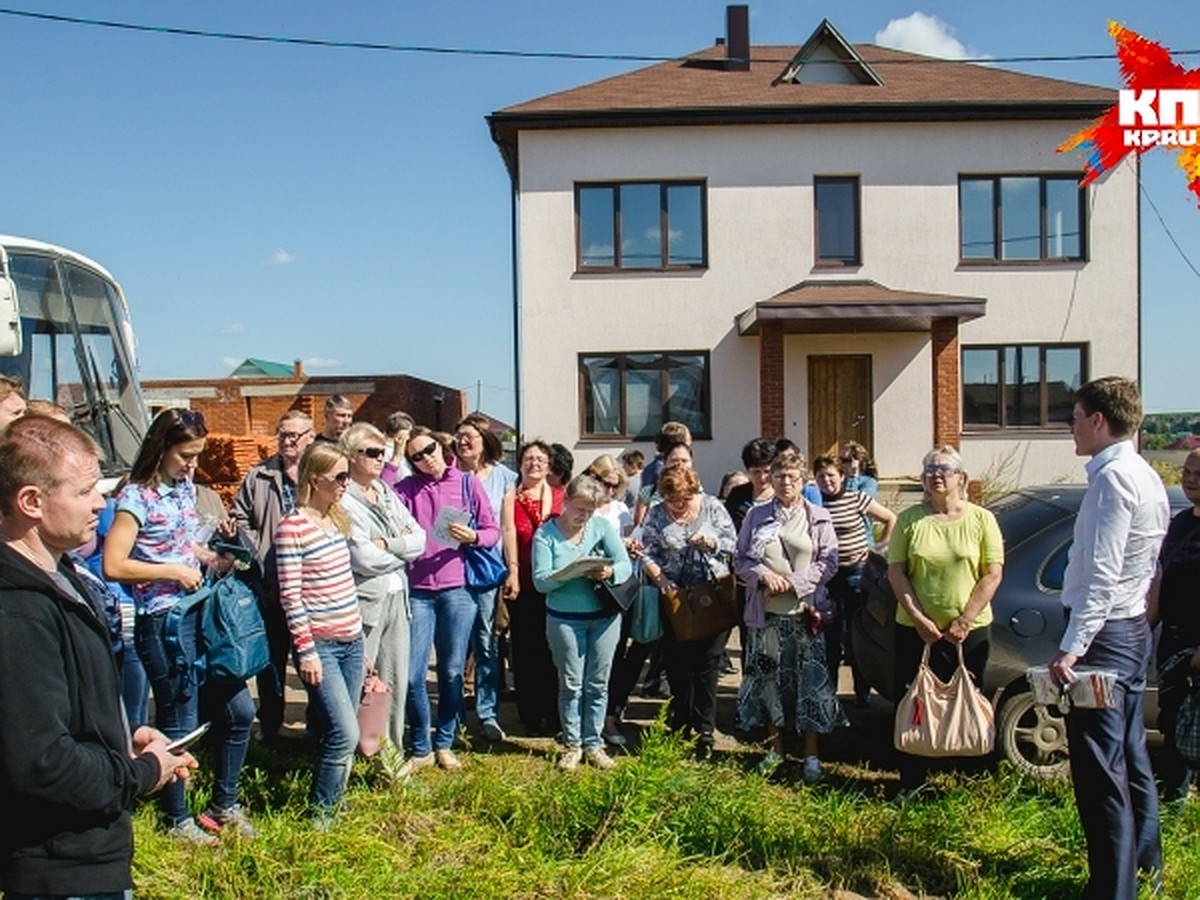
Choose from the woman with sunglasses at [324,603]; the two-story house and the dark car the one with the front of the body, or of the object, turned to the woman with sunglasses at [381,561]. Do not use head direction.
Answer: the two-story house

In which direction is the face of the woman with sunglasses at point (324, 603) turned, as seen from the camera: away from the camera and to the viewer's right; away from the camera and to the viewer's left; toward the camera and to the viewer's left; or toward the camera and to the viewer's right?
toward the camera and to the viewer's right

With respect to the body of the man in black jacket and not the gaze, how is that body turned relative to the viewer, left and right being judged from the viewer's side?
facing to the right of the viewer

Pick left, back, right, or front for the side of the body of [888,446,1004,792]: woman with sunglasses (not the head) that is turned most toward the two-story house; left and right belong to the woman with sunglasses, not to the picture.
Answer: back

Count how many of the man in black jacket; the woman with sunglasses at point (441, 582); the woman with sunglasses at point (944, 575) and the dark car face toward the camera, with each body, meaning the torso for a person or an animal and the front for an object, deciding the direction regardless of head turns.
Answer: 2

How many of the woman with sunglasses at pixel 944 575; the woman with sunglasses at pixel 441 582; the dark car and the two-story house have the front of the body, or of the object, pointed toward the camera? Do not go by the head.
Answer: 3

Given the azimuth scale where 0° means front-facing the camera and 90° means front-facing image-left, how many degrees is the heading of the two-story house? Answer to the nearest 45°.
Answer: approximately 0°
